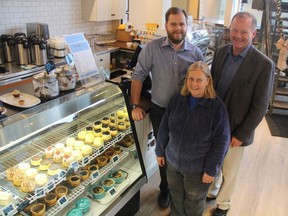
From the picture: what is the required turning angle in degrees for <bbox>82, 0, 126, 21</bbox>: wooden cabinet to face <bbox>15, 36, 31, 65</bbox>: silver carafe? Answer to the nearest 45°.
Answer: approximately 45° to its right

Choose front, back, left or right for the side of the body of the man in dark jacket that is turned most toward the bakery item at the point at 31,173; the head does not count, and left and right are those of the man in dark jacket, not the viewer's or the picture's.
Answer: front

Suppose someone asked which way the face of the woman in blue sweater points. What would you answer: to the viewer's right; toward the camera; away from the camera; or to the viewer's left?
toward the camera

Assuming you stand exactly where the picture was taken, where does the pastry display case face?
facing the viewer and to the right of the viewer

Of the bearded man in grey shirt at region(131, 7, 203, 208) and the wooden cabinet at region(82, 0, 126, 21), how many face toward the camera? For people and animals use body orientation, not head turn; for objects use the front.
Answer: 2

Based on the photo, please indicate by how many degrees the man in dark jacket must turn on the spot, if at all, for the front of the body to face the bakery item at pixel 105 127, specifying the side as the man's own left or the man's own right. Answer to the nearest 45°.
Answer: approximately 45° to the man's own right

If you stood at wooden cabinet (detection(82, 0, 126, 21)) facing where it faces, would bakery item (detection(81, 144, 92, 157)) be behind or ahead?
ahead

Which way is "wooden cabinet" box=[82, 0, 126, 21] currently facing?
toward the camera

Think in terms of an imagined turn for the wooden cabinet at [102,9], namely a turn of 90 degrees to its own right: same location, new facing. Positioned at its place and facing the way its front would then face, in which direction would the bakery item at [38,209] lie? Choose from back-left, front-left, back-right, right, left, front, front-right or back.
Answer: left

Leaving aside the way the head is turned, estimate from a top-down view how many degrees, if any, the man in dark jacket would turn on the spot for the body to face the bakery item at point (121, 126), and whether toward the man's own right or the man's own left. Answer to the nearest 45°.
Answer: approximately 45° to the man's own right

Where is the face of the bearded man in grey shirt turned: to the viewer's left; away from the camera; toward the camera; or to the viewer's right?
toward the camera

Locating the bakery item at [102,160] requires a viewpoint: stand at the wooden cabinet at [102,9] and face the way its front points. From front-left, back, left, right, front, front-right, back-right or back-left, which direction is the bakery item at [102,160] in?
front

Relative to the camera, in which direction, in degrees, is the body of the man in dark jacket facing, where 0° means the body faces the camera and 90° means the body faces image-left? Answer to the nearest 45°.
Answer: approximately 45°

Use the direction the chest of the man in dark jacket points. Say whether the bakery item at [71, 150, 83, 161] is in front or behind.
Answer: in front

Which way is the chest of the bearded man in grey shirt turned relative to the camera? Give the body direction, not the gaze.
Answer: toward the camera

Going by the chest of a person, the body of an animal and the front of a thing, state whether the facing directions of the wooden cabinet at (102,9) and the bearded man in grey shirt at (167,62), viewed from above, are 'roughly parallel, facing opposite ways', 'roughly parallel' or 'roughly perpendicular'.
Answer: roughly parallel

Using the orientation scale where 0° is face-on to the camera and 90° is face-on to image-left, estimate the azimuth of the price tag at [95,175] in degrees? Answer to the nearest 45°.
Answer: approximately 315°

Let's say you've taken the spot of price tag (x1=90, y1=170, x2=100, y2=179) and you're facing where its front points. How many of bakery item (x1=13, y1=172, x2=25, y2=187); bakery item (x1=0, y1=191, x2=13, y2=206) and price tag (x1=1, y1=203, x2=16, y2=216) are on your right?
3
